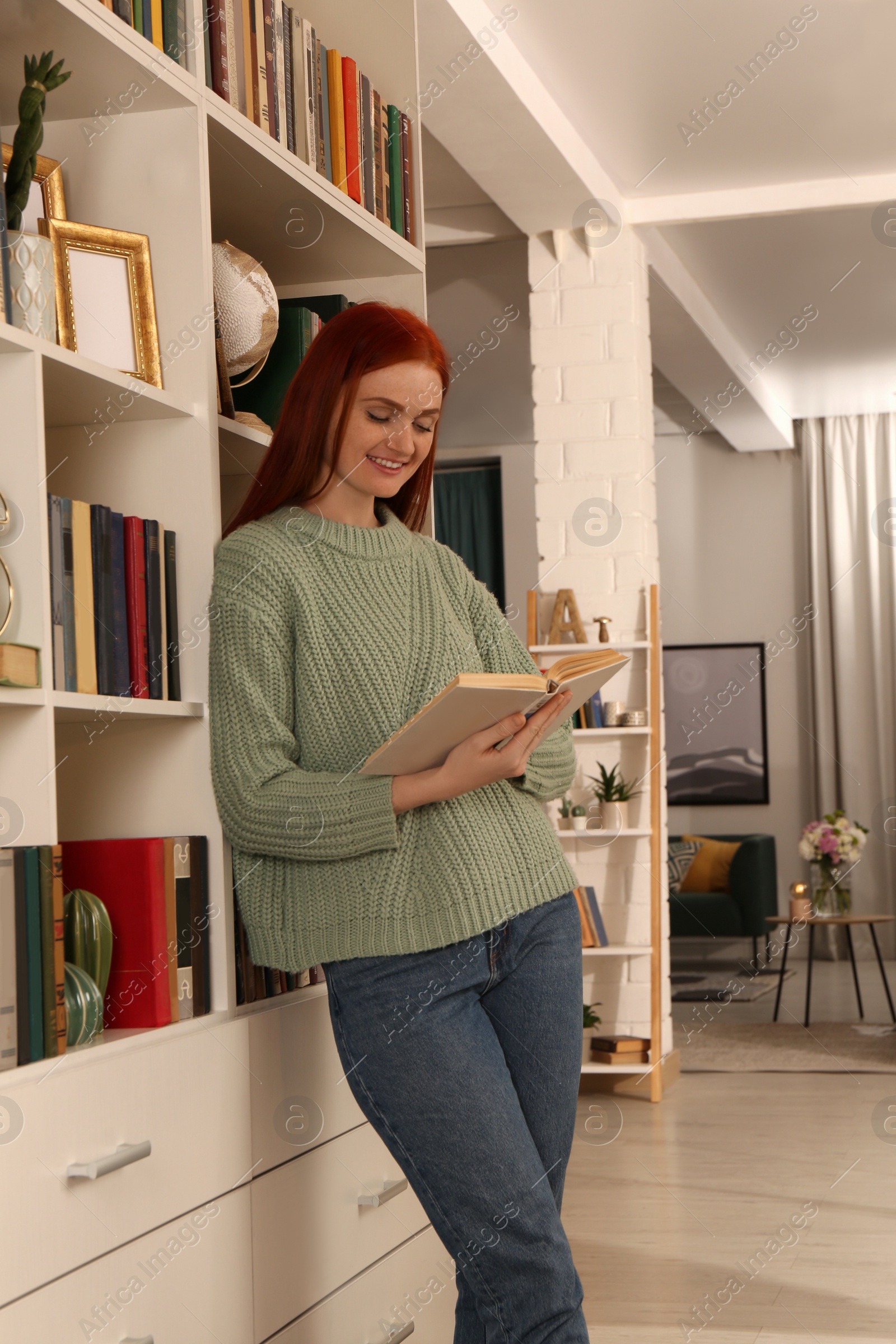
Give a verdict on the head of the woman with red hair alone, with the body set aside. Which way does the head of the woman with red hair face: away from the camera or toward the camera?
toward the camera

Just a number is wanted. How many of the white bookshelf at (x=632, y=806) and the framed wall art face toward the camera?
2

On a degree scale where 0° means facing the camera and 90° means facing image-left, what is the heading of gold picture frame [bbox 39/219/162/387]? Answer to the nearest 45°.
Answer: approximately 315°

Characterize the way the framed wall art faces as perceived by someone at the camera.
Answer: facing the viewer

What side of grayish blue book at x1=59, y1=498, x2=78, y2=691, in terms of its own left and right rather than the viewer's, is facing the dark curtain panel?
left

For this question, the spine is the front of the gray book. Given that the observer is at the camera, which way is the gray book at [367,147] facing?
facing to the right of the viewer

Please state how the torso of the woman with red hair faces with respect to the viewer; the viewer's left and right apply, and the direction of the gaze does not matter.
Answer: facing the viewer and to the right of the viewer

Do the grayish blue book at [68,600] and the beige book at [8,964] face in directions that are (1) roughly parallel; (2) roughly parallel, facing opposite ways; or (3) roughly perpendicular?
roughly parallel

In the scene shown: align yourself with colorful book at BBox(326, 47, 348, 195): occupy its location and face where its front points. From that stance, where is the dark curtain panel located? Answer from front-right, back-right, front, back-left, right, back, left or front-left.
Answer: left

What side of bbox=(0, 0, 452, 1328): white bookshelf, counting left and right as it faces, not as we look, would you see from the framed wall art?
left

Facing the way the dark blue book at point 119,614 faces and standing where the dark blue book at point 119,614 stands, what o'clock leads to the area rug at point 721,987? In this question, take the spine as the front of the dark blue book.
The area rug is roughly at 10 o'clock from the dark blue book.
